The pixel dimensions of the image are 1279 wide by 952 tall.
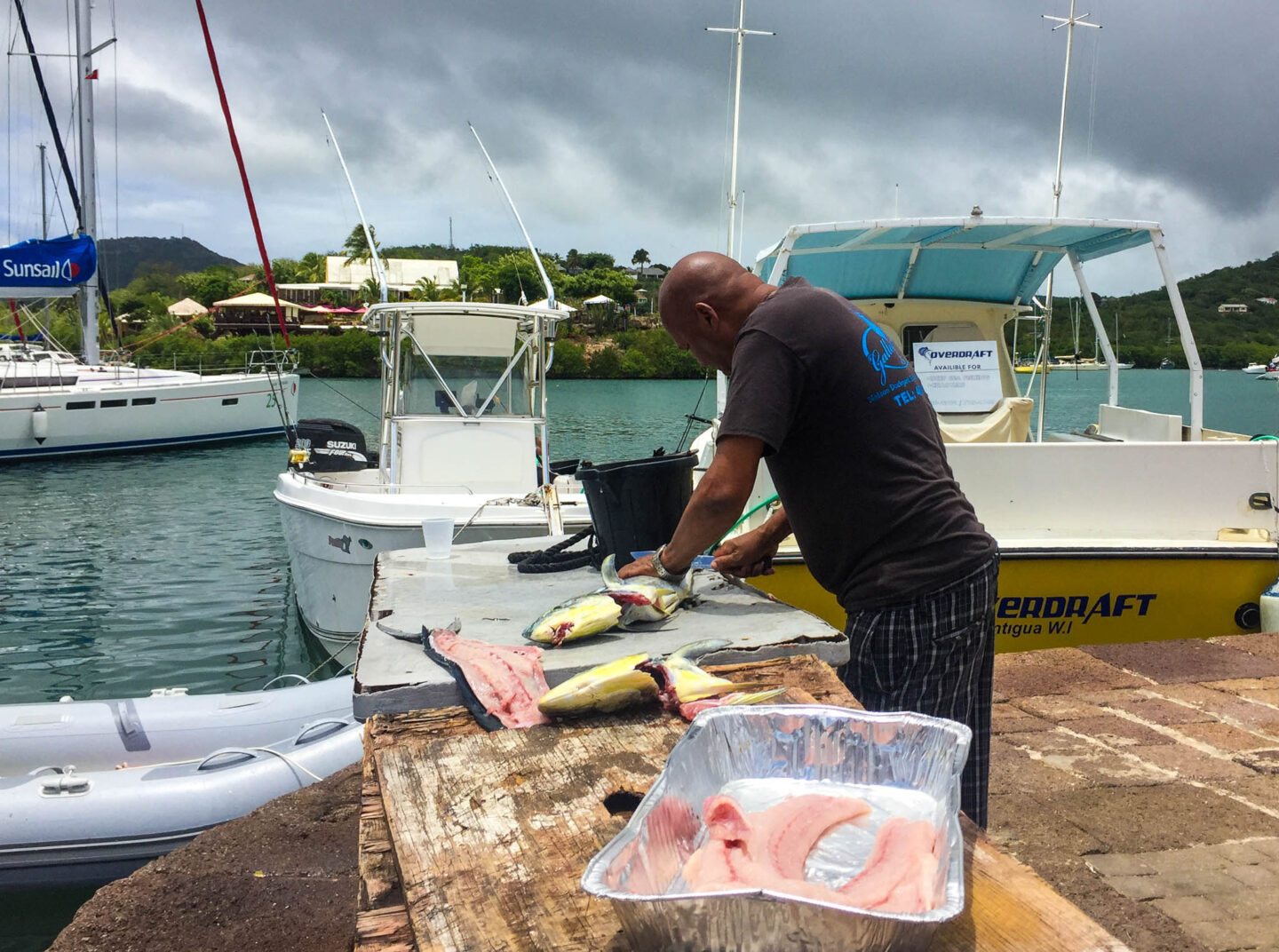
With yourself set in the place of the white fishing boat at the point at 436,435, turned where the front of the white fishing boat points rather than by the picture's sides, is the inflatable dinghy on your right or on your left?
on your right

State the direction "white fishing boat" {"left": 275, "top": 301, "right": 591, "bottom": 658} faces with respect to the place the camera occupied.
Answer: facing the viewer and to the right of the viewer

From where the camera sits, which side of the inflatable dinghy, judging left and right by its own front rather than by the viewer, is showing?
right

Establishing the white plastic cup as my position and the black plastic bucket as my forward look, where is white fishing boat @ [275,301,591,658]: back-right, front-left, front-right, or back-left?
back-left
